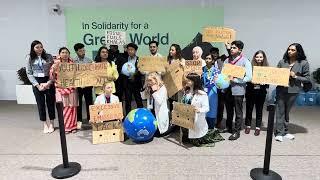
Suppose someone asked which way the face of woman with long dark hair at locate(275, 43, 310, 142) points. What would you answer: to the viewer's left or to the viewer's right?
to the viewer's left

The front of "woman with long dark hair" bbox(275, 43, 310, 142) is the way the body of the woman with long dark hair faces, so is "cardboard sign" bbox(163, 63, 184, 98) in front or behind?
in front

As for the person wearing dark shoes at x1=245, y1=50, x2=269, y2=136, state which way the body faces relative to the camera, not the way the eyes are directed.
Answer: toward the camera

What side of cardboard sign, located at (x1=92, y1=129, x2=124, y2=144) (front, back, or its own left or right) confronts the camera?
front

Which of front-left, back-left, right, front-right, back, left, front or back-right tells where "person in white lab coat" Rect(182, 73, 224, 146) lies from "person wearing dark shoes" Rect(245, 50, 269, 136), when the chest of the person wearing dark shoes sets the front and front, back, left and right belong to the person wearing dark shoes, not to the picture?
front-right

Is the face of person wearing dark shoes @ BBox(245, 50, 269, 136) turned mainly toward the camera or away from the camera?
toward the camera

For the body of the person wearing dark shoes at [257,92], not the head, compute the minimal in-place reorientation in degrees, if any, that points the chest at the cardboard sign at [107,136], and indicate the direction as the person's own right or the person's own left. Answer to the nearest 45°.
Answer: approximately 45° to the person's own right

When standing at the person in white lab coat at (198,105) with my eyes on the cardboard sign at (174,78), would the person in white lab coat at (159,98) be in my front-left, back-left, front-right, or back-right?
front-left
